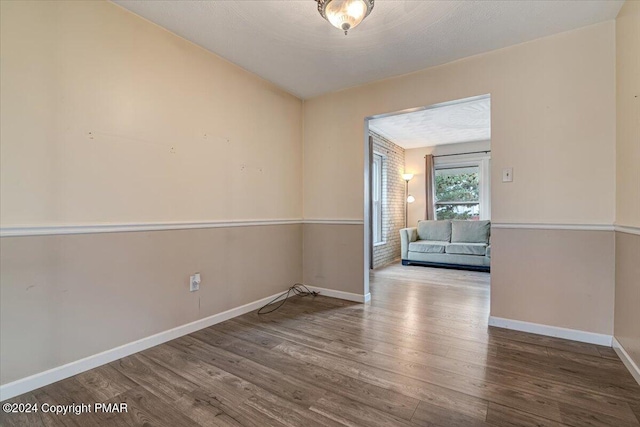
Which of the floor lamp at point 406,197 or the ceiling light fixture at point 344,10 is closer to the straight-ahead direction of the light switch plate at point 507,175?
the ceiling light fixture

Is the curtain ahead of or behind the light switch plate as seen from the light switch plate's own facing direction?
behind

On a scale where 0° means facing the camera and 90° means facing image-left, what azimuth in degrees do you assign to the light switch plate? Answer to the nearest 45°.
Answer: approximately 0°

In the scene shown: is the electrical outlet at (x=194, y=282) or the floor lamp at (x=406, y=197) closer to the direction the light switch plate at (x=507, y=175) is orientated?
the electrical outlet

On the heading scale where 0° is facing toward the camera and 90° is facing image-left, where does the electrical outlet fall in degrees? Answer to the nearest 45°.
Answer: approximately 315°

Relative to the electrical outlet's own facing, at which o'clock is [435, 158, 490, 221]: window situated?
The window is roughly at 10 o'clock from the electrical outlet.

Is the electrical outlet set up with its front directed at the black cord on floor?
no

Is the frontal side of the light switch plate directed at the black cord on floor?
no

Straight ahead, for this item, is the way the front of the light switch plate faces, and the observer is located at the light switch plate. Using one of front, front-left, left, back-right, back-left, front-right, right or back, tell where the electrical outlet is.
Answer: front-right

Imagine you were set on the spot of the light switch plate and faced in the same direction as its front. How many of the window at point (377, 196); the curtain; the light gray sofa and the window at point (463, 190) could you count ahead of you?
0

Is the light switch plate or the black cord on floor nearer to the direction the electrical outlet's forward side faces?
the light switch plate

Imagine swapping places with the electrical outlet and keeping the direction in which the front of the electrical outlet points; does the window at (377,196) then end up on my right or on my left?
on my left

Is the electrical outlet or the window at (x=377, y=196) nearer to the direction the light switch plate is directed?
the electrical outlet

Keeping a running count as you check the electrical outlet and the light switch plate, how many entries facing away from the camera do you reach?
0

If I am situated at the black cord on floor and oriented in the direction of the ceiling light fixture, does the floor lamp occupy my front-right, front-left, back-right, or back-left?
back-left

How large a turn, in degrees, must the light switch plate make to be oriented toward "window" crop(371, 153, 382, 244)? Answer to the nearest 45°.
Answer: approximately 135° to its right

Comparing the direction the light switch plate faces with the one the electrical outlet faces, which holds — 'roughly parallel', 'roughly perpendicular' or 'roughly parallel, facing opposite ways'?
roughly perpendicular
